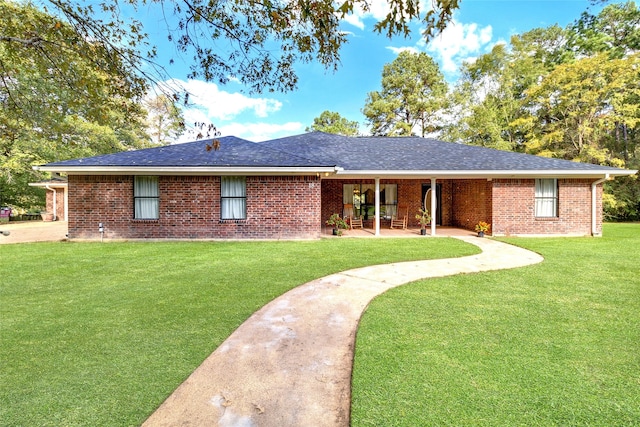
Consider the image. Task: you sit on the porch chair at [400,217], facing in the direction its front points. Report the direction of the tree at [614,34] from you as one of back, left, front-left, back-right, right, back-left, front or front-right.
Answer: back

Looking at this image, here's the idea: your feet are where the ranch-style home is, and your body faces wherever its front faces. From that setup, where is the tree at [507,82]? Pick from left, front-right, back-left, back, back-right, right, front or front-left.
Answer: back-left

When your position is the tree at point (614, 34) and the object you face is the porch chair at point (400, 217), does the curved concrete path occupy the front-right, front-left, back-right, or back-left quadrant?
front-left

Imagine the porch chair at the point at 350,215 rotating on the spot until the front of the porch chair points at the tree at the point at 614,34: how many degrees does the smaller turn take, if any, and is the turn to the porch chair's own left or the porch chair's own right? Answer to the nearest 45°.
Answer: approximately 90° to the porch chair's own left

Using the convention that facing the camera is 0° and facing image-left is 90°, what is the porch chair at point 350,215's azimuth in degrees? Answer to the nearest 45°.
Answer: approximately 315°

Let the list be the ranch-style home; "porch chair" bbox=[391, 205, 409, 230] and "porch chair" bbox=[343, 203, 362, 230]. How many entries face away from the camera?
0

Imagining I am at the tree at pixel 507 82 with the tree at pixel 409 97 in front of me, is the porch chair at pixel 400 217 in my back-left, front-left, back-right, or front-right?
front-left

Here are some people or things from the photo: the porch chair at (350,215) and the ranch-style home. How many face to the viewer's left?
0

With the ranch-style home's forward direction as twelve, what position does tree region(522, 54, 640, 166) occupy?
The tree is roughly at 8 o'clock from the ranch-style home.

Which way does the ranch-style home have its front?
toward the camera

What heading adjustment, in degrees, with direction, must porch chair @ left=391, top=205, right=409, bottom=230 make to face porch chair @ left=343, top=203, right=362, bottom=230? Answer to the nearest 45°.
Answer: approximately 45° to its right

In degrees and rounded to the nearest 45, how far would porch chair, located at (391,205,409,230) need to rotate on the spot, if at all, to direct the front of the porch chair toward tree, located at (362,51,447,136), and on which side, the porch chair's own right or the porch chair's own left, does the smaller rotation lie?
approximately 135° to the porch chair's own right
